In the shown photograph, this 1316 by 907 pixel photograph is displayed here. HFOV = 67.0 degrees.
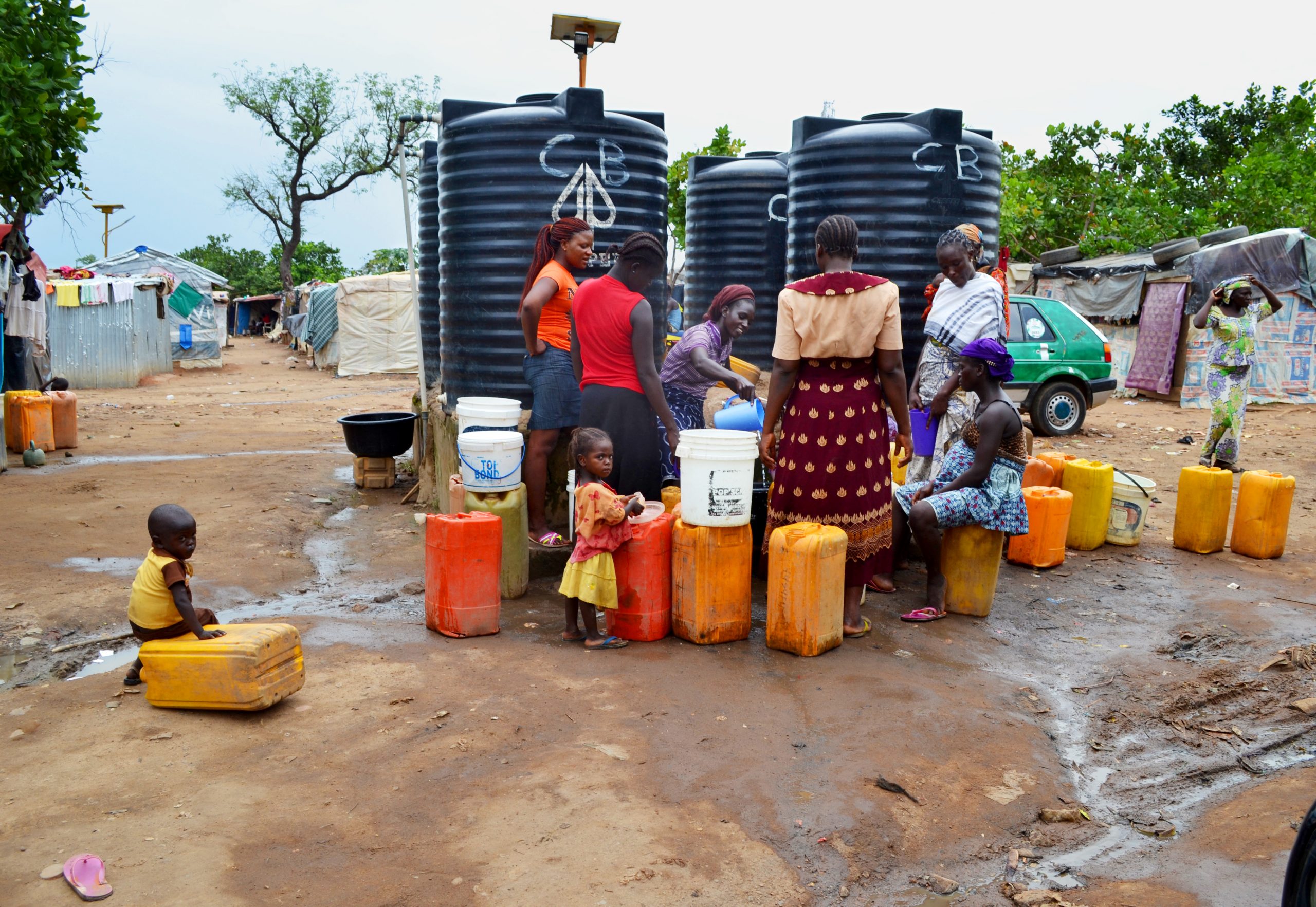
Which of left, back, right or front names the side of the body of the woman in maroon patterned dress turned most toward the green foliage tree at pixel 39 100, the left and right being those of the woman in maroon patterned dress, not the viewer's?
left

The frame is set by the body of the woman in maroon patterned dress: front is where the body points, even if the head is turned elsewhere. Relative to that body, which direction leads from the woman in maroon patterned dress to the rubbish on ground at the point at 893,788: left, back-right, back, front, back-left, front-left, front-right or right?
back

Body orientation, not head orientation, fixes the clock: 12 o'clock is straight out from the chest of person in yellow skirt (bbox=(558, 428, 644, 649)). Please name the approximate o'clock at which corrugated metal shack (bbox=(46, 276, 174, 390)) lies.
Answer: The corrugated metal shack is roughly at 8 o'clock from the person in yellow skirt.

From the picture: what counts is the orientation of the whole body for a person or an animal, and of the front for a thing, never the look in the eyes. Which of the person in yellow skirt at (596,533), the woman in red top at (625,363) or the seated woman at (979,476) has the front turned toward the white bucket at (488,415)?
the seated woman

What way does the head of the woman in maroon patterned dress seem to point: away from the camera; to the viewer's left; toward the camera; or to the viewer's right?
away from the camera

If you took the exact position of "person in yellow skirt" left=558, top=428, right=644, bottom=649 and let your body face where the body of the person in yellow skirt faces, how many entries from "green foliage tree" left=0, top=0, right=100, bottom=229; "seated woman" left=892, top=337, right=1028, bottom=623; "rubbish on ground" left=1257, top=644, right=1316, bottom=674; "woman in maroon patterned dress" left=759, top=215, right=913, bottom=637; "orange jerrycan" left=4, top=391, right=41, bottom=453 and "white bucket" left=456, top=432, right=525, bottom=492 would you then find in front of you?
3

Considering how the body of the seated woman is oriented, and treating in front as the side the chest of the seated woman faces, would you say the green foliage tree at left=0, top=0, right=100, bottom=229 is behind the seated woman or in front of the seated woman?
in front

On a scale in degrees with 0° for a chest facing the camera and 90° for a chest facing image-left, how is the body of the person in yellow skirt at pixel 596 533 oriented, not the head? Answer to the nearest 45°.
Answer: approximately 270°

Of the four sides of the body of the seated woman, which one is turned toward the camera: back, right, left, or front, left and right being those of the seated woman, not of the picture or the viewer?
left

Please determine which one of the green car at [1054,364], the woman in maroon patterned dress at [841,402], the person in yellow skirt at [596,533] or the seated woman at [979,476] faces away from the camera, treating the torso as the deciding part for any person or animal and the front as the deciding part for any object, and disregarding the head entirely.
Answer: the woman in maroon patterned dress

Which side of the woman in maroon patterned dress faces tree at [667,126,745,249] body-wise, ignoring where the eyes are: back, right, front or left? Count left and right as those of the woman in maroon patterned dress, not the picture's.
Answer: front

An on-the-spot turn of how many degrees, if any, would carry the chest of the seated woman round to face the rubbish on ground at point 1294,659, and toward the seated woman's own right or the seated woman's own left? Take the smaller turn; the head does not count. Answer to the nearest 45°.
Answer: approximately 180°

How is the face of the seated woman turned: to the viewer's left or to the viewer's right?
to the viewer's left

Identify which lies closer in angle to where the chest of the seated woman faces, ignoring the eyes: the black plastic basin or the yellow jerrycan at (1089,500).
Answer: the black plastic basin

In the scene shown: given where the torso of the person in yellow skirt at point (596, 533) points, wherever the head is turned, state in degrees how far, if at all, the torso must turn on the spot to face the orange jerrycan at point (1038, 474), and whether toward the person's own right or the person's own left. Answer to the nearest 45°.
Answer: approximately 45° to the person's own left

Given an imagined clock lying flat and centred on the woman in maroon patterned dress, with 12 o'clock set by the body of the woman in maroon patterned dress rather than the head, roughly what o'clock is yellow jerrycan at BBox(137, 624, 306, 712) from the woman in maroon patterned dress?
The yellow jerrycan is roughly at 8 o'clock from the woman in maroon patterned dress.
